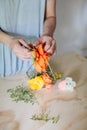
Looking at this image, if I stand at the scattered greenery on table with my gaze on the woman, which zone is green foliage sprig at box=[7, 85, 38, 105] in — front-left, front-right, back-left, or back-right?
front-left

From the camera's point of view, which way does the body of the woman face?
toward the camera

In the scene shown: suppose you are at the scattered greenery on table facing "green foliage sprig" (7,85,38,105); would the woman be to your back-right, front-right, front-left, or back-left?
front-right
